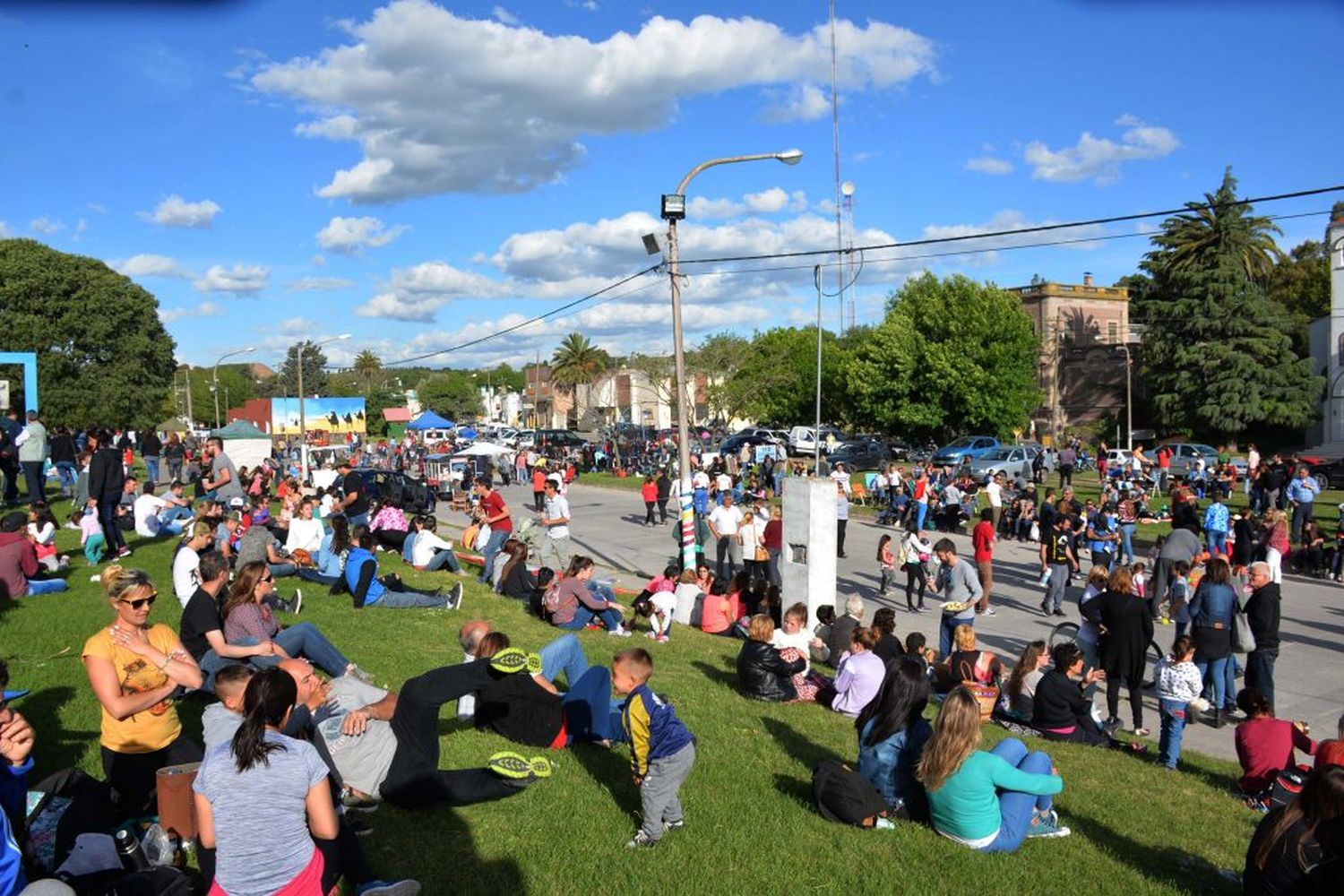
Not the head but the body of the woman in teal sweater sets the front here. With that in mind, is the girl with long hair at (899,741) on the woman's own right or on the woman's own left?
on the woman's own left

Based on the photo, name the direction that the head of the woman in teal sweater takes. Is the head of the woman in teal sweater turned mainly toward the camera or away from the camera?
away from the camera

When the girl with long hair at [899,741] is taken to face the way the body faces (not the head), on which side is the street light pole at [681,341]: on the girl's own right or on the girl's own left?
on the girl's own left

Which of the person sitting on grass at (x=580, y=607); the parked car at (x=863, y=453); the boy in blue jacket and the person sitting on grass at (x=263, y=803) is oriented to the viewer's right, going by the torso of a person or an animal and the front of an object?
the person sitting on grass at (x=580, y=607)

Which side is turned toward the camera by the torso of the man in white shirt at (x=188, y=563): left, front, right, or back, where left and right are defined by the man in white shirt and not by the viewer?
right

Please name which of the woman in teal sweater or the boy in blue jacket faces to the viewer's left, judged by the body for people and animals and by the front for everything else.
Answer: the boy in blue jacket

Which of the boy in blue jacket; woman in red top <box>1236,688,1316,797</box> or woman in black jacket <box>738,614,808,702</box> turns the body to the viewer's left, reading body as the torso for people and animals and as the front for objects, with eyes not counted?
the boy in blue jacket

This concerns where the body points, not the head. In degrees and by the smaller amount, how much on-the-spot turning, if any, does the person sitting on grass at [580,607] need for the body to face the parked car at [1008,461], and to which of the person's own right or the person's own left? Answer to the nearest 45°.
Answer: approximately 45° to the person's own left

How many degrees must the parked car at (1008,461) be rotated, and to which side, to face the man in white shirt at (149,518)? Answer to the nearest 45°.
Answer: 0° — it already faces them

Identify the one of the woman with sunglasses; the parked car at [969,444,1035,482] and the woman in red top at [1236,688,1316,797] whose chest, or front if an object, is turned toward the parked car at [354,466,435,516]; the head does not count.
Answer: the parked car at [969,444,1035,482]
